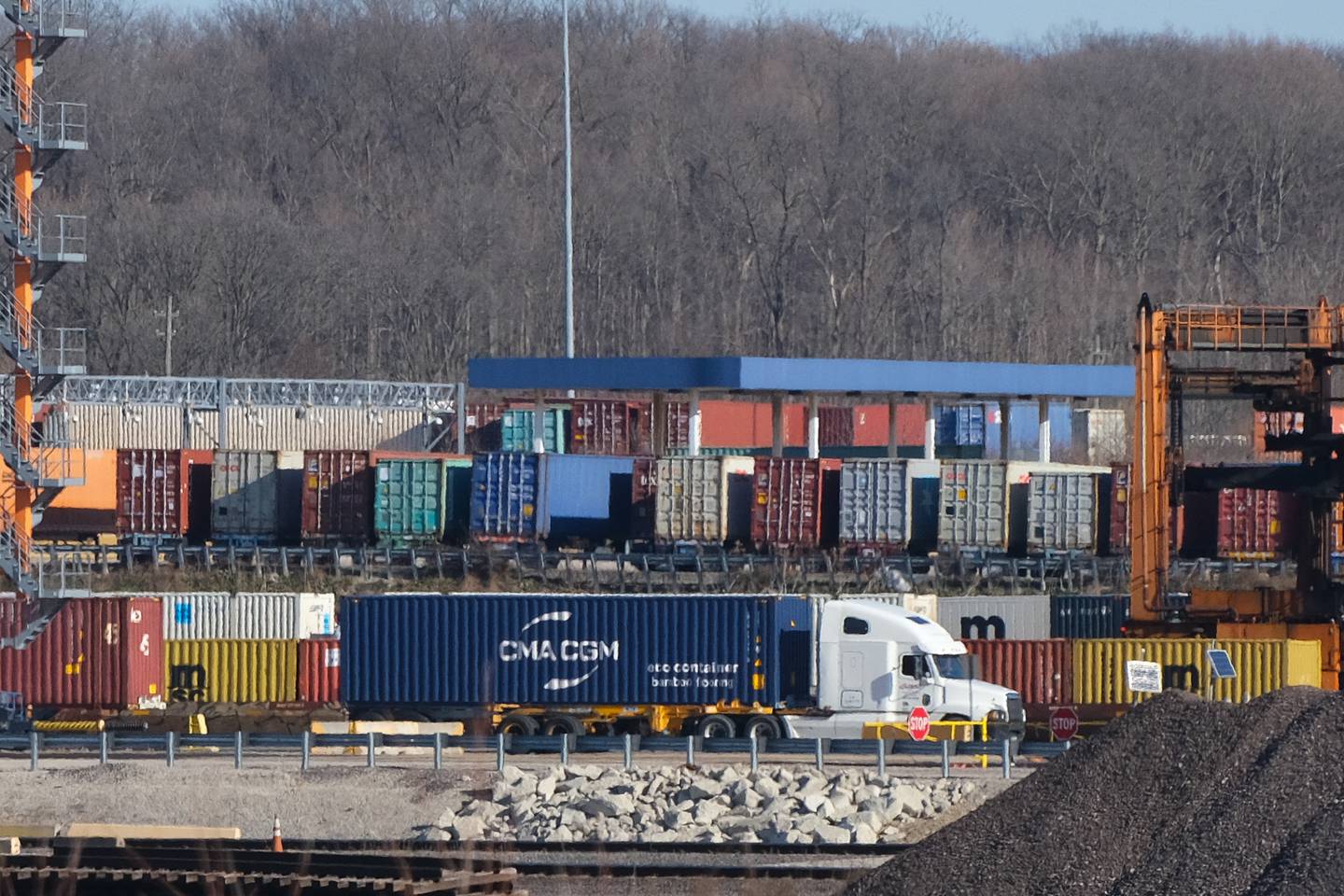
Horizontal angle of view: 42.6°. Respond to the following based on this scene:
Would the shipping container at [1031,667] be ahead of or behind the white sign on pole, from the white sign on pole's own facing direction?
behind

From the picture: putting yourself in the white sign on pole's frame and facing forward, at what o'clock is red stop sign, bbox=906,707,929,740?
The red stop sign is roughly at 4 o'clock from the white sign on pole.

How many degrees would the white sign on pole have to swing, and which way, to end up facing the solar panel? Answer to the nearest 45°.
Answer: approximately 135° to its left

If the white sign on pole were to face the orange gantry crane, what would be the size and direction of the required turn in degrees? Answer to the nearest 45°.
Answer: approximately 180°

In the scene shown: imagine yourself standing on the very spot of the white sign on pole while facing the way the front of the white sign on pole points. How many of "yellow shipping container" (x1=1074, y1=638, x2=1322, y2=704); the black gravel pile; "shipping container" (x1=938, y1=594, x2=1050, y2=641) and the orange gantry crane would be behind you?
3

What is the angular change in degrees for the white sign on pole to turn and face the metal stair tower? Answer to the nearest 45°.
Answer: approximately 90° to its right

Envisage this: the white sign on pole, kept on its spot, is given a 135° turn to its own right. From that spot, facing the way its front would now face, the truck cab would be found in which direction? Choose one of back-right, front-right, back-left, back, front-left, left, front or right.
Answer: front

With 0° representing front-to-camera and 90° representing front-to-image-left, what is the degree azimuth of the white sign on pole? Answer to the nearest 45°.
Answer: approximately 0°

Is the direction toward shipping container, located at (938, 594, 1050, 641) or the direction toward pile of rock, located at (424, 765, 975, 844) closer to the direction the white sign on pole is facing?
the pile of rock

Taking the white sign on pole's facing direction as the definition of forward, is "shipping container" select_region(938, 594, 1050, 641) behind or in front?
behind

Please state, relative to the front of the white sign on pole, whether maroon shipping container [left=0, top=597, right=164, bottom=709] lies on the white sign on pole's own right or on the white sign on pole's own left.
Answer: on the white sign on pole's own right

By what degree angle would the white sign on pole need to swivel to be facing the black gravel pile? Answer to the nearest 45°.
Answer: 0° — it already faces it
